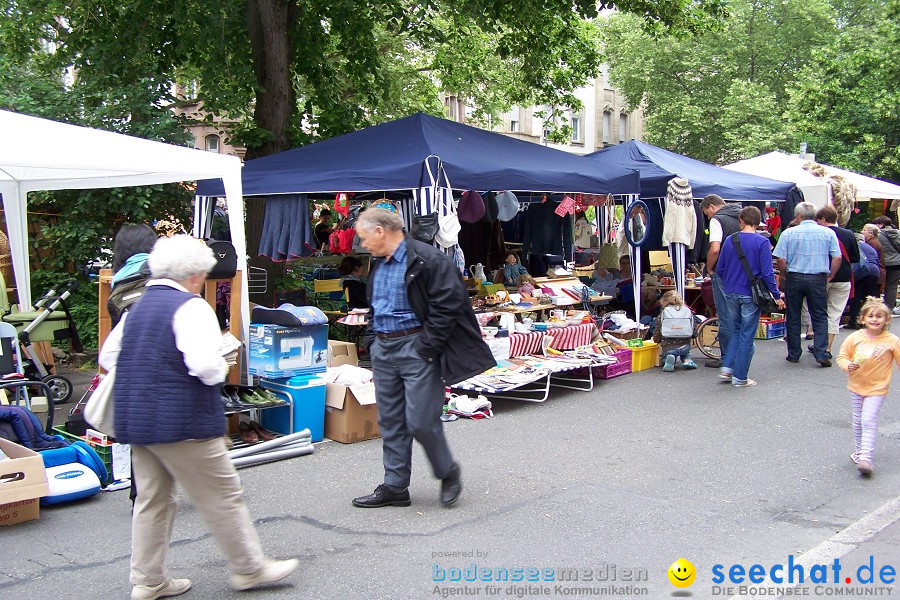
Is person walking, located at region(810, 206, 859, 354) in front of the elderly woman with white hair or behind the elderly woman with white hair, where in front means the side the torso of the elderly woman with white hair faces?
in front

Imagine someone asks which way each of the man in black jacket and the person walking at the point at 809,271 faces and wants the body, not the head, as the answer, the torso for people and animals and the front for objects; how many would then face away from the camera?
1

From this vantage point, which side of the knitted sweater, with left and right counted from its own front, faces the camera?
front

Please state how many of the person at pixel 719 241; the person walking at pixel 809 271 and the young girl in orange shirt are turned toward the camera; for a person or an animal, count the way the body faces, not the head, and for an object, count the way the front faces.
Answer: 1

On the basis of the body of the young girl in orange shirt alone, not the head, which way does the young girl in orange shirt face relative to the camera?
toward the camera

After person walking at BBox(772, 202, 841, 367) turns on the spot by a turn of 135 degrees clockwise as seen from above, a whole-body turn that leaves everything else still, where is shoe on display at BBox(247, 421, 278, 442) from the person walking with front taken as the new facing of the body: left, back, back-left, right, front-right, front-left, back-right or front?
right

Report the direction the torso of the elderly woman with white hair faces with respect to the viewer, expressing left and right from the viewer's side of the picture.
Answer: facing away from the viewer and to the right of the viewer

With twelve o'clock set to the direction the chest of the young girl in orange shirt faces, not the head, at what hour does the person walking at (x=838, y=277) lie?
The person walking is roughly at 6 o'clock from the young girl in orange shirt.

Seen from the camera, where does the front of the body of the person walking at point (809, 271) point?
away from the camera

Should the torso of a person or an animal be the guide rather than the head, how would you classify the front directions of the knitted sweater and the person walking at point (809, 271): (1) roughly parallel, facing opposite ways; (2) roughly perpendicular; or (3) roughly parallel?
roughly parallel, facing opposite ways

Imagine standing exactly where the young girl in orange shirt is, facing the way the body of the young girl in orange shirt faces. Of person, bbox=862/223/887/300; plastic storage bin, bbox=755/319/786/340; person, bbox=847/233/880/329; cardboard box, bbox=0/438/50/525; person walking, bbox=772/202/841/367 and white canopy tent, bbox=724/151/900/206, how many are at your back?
5

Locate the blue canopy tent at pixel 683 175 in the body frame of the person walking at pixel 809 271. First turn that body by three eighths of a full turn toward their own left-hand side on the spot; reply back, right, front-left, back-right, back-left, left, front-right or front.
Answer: right

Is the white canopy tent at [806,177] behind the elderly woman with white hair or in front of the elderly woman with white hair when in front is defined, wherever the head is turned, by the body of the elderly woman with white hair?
in front

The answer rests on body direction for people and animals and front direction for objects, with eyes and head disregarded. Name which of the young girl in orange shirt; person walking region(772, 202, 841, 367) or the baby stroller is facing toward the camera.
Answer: the young girl in orange shirt

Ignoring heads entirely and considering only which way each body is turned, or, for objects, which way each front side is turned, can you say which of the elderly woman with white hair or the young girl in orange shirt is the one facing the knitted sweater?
the elderly woman with white hair

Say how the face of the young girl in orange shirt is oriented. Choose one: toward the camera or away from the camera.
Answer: toward the camera
